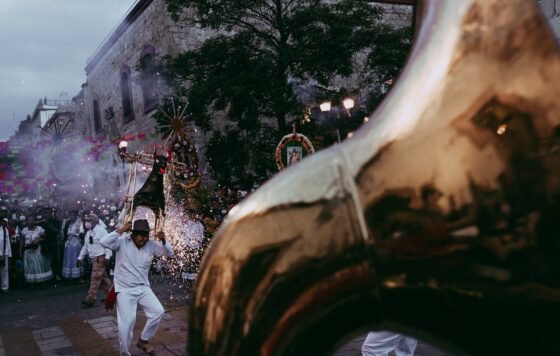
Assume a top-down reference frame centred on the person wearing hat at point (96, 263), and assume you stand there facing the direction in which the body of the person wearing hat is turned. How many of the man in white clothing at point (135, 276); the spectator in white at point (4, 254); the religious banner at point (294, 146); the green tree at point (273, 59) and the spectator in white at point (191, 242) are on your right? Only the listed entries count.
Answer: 1

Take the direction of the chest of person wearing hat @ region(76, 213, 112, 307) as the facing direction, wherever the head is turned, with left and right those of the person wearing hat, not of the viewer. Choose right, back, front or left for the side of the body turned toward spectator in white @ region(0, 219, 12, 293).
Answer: right

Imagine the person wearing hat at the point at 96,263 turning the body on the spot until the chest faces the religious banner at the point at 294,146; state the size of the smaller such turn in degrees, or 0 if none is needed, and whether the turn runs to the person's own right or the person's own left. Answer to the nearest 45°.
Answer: approximately 135° to the person's own left

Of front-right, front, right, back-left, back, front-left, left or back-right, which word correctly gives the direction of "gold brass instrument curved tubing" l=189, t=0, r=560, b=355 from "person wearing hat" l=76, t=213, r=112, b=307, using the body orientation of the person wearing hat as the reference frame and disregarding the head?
front-left

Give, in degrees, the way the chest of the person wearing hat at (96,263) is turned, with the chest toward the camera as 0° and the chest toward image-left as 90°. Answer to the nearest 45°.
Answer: approximately 45°

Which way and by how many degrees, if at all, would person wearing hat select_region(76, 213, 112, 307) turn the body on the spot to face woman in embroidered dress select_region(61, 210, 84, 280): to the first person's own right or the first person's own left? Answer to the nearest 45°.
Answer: approximately 135° to the first person's own right

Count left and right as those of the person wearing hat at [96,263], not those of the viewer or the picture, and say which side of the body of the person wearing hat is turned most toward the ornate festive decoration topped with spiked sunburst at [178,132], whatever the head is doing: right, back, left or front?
back

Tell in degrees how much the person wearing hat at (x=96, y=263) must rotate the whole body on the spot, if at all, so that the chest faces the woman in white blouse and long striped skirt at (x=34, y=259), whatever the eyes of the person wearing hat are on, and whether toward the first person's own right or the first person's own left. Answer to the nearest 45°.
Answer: approximately 90° to the first person's own right

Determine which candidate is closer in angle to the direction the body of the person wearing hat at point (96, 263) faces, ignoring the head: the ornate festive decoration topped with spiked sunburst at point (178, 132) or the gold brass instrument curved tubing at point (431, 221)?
the gold brass instrument curved tubing
